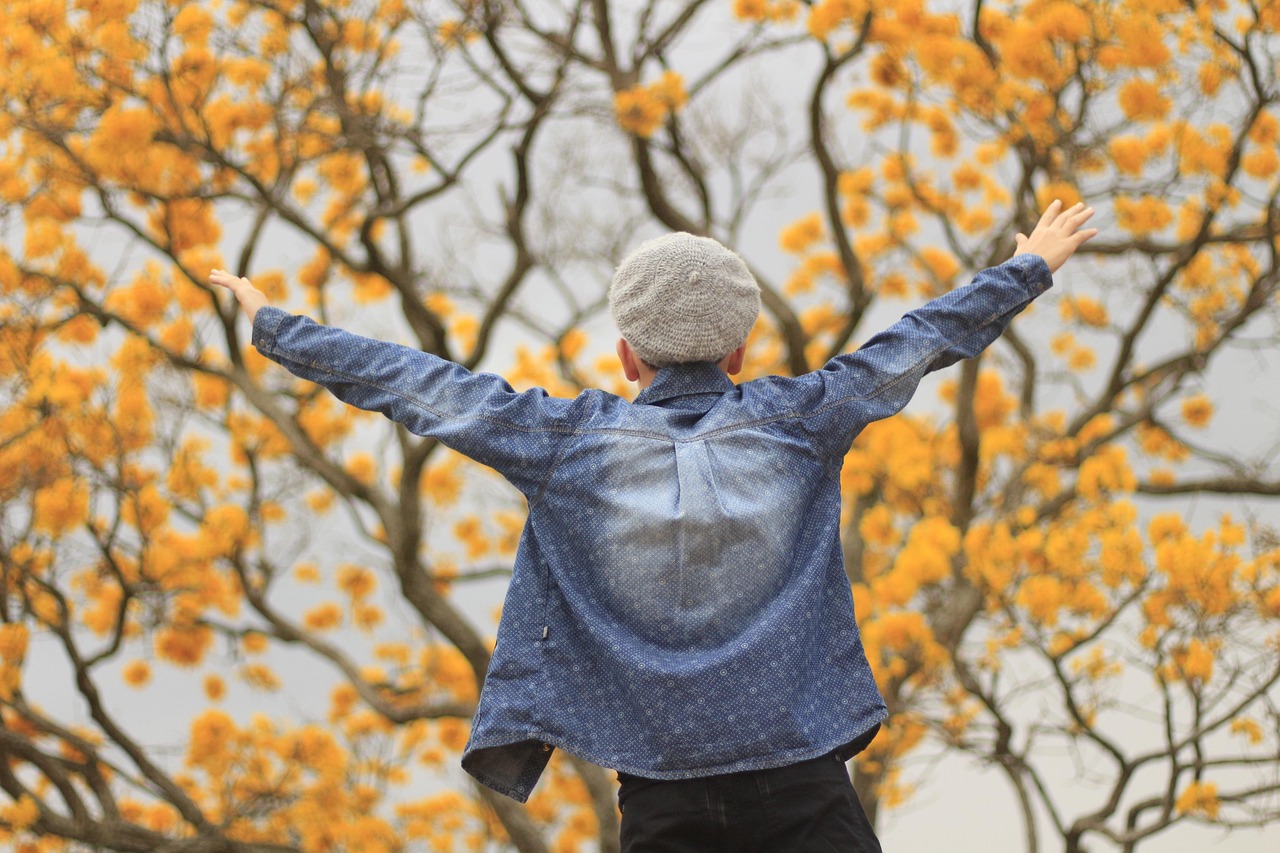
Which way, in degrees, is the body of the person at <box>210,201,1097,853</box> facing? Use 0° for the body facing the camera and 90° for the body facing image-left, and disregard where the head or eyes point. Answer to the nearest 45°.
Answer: approximately 180°

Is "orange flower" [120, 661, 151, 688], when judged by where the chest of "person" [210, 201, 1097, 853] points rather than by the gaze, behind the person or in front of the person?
in front

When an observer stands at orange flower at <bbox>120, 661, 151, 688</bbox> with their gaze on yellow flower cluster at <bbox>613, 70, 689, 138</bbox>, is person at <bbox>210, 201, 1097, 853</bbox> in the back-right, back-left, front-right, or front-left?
front-right
